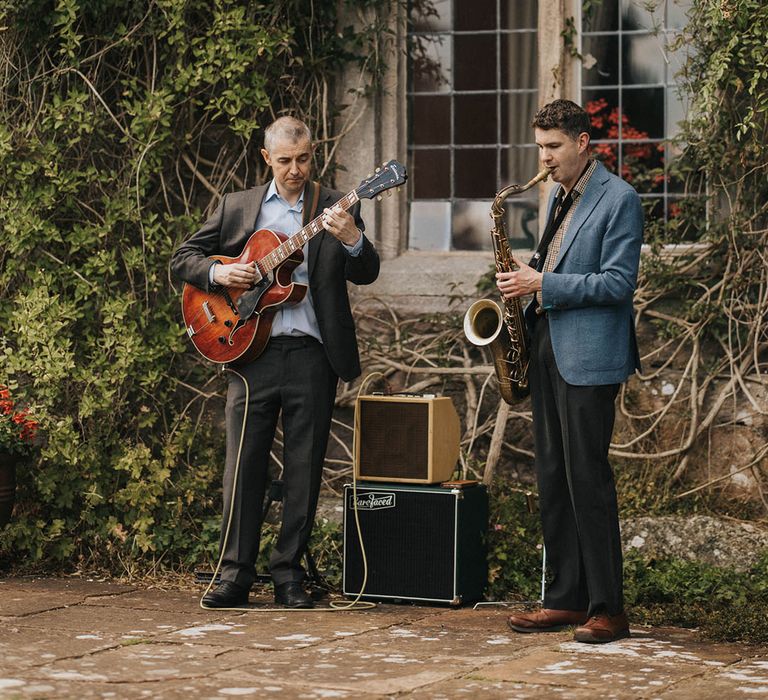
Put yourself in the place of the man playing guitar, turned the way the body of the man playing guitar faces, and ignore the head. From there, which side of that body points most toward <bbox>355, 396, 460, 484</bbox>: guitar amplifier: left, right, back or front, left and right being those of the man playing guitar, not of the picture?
left

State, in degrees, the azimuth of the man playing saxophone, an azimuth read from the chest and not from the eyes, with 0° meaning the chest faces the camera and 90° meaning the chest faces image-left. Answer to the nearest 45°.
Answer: approximately 45°

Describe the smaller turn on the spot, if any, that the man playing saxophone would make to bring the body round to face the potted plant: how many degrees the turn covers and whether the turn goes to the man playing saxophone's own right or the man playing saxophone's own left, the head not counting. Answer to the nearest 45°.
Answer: approximately 45° to the man playing saxophone's own right

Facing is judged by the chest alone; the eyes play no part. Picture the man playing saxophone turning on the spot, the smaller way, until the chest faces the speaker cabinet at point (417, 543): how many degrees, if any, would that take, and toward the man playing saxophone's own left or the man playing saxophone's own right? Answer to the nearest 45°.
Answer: approximately 90° to the man playing saxophone's own right

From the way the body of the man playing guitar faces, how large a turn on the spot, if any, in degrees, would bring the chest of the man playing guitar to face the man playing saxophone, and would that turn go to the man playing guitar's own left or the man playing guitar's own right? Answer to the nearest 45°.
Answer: approximately 45° to the man playing guitar's own left

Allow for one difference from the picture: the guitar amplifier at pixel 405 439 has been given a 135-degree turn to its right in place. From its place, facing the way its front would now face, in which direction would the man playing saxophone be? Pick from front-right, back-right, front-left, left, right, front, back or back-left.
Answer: back-right

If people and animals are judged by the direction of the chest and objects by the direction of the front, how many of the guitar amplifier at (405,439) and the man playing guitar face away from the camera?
0

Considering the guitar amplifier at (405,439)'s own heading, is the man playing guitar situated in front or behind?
in front

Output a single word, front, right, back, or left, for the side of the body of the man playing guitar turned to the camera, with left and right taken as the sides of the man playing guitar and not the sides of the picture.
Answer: front
